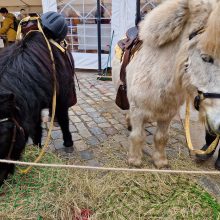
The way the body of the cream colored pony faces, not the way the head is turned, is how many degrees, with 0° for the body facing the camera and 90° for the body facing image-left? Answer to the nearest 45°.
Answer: approximately 315°

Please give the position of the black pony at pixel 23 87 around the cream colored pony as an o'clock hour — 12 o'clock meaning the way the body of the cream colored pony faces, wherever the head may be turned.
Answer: The black pony is roughly at 4 o'clock from the cream colored pony.

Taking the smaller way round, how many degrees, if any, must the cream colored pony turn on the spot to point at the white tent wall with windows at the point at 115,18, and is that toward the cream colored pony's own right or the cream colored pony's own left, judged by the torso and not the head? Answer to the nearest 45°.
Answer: approximately 135° to the cream colored pony's own left
